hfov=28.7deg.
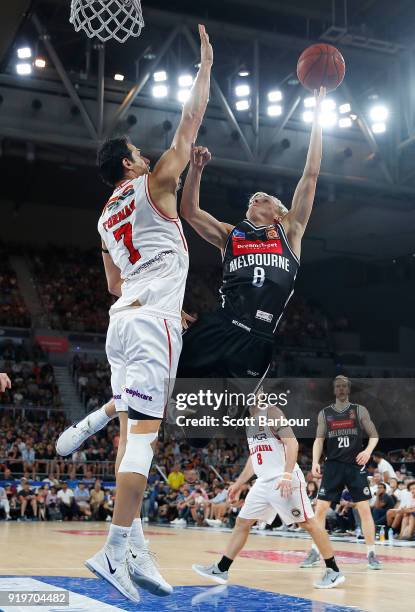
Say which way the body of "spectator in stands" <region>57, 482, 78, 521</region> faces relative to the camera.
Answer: toward the camera

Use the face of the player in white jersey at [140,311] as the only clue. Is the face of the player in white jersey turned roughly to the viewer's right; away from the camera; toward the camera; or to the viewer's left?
to the viewer's right

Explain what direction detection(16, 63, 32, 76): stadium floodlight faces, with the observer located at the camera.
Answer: facing the viewer

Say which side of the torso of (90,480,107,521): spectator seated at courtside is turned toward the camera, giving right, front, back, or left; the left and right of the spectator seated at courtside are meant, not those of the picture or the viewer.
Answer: front

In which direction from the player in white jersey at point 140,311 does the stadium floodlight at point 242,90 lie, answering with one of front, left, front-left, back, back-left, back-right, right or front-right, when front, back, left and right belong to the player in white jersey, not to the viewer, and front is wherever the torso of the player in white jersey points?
front-left

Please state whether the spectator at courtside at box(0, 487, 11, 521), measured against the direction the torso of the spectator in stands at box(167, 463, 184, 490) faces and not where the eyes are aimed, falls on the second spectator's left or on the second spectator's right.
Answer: on the second spectator's right

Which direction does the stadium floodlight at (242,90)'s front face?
toward the camera

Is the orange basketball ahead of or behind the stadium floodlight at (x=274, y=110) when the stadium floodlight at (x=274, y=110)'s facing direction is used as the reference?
ahead

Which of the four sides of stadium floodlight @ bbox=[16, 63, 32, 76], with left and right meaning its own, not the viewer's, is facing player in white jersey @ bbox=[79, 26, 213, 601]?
front
